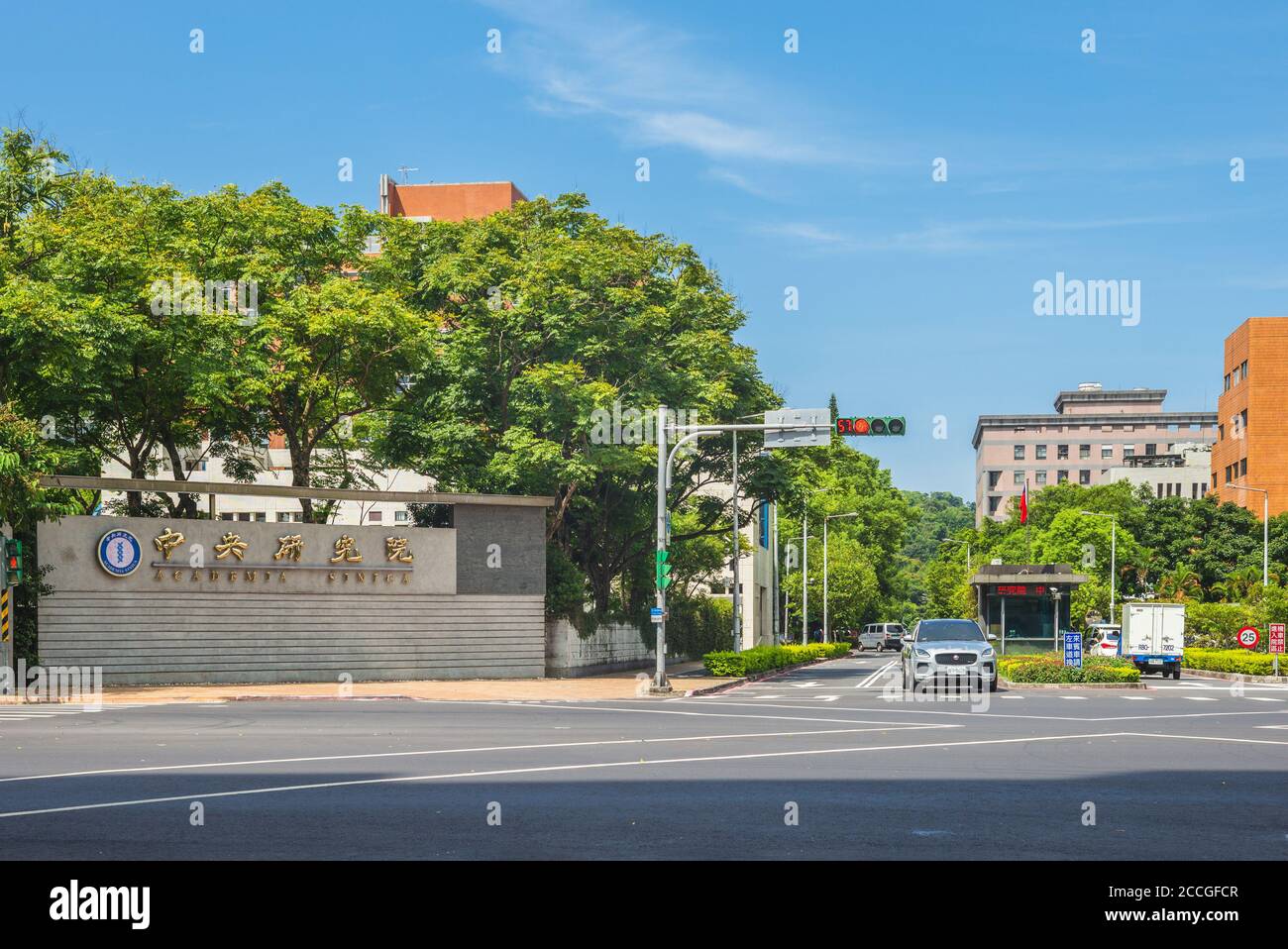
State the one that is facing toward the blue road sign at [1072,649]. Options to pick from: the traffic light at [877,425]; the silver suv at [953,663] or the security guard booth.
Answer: the security guard booth

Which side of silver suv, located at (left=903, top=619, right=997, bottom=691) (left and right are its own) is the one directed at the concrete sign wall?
right

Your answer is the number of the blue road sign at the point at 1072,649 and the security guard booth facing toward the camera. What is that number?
2

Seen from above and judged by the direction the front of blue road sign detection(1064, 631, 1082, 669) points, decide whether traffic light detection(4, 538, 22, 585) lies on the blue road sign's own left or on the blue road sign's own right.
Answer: on the blue road sign's own right

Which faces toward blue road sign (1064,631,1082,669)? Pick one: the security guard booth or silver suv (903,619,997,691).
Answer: the security guard booth

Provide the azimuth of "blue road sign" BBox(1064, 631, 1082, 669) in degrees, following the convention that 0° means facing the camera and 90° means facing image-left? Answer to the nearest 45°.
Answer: approximately 0°

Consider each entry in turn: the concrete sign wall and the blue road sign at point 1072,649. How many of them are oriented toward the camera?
2

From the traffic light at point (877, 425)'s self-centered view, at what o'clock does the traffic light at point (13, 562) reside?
the traffic light at point (13, 562) is roughly at 3 o'clock from the traffic light at point (877, 425).
